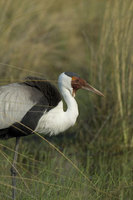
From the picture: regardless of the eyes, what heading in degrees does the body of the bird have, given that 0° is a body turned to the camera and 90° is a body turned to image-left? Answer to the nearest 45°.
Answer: approximately 270°
